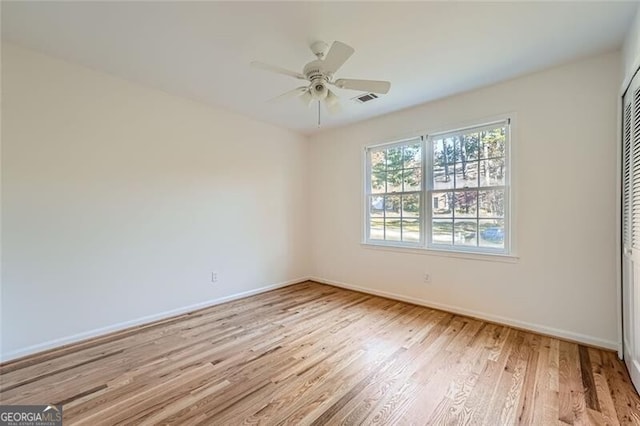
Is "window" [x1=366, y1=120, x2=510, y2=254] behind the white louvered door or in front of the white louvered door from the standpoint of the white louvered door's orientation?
in front

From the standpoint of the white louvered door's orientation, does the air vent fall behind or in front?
in front

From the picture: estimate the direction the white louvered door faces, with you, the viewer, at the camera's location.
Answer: facing to the left of the viewer

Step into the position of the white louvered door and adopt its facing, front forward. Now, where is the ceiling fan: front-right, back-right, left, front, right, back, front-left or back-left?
front-left
